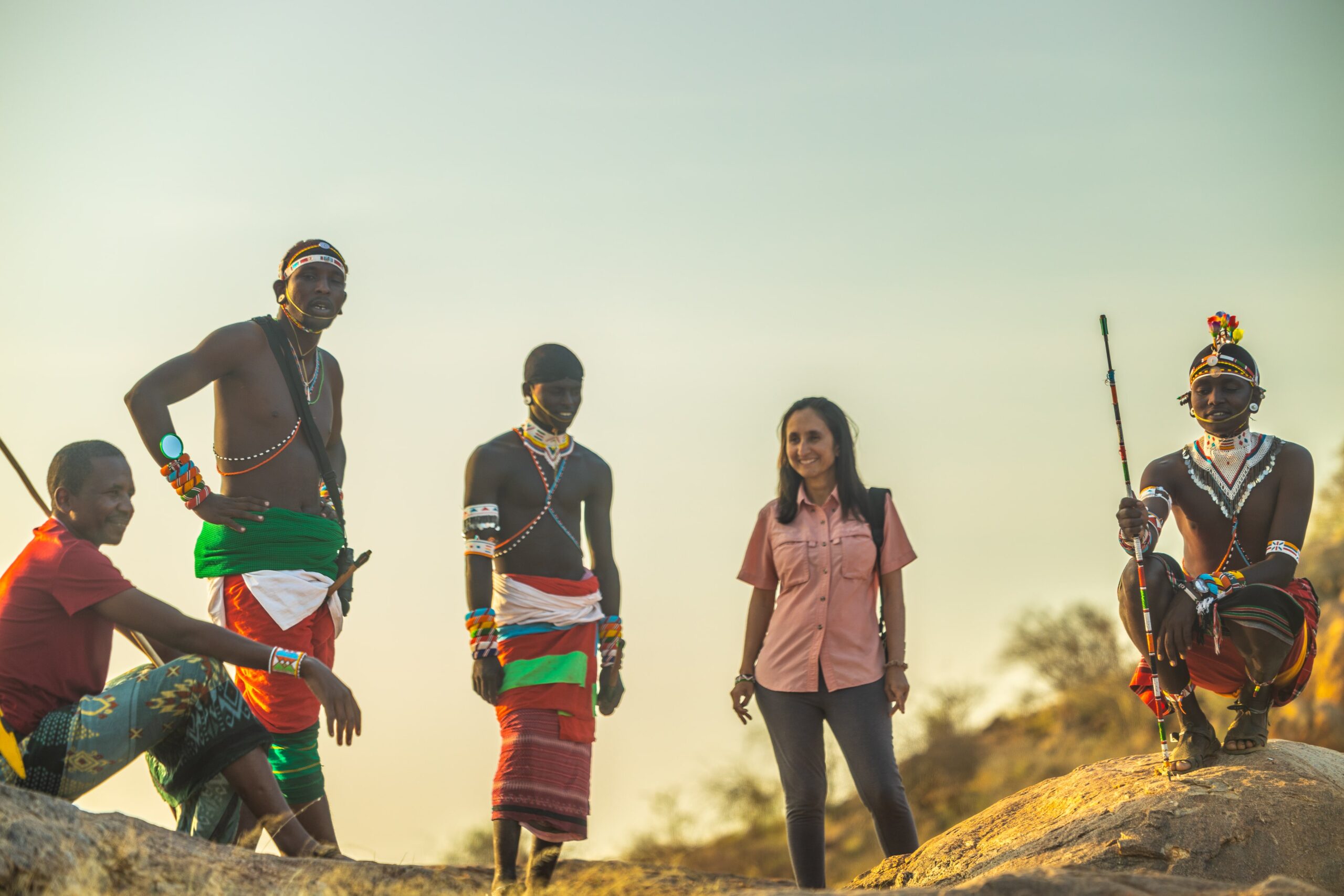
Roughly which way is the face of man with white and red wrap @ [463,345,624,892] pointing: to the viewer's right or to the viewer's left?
to the viewer's right

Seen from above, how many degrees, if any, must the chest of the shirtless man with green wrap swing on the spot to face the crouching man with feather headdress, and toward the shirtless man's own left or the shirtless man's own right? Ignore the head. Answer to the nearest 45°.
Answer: approximately 45° to the shirtless man's own left

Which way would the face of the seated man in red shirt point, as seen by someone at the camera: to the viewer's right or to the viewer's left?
to the viewer's right

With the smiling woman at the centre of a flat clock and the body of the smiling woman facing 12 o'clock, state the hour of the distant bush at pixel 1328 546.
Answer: The distant bush is roughly at 7 o'clock from the smiling woman.

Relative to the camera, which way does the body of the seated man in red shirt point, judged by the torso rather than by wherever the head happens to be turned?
to the viewer's right

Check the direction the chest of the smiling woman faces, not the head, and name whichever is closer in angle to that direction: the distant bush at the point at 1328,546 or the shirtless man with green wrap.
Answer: the shirtless man with green wrap

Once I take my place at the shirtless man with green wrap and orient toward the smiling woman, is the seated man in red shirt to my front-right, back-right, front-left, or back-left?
back-right

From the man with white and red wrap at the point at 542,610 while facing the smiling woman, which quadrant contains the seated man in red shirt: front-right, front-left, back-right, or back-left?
back-right

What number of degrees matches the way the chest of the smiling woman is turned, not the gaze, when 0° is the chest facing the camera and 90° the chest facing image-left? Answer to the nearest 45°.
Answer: approximately 0°

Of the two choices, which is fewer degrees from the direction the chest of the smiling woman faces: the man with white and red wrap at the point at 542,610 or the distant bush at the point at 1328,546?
the man with white and red wrap

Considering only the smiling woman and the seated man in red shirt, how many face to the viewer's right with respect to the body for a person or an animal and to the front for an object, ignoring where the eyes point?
1

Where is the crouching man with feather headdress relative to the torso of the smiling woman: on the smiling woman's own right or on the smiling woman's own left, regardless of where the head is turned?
on the smiling woman's own left

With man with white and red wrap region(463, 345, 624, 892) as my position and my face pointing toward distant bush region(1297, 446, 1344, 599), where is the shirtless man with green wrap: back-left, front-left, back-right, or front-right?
back-left

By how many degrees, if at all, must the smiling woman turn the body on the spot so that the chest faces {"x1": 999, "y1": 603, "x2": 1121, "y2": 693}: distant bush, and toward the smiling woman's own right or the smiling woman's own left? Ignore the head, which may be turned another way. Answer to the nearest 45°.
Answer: approximately 180°

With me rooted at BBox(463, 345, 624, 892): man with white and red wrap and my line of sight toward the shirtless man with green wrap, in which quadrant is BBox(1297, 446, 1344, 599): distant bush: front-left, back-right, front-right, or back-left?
back-right
